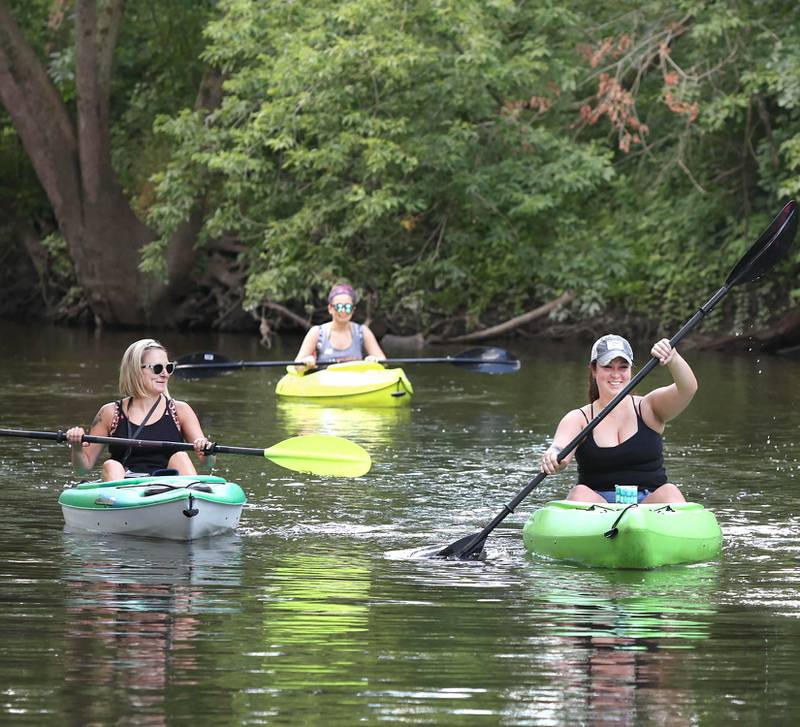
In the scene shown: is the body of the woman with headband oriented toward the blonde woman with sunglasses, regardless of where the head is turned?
yes

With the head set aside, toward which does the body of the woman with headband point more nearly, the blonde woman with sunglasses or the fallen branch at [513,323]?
the blonde woman with sunglasses

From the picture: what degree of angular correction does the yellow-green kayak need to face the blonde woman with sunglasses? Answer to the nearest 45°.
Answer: approximately 45° to its right

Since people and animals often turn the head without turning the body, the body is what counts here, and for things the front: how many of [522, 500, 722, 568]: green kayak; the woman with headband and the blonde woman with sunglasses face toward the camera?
3

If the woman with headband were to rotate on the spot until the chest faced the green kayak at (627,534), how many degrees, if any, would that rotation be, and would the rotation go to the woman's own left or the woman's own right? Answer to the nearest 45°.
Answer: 0° — they already face it

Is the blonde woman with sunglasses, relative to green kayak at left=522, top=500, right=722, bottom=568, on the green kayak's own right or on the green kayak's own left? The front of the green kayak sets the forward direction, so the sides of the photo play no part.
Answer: on the green kayak's own right

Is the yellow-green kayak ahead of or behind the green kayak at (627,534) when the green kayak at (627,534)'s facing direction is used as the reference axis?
behind

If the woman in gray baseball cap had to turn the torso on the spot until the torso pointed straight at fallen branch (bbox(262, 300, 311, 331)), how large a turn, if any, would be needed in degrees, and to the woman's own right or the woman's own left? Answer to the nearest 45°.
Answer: approximately 180°

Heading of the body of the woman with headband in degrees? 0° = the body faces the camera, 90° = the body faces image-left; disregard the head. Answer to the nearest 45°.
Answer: approximately 0°
